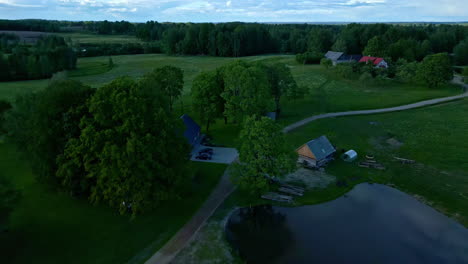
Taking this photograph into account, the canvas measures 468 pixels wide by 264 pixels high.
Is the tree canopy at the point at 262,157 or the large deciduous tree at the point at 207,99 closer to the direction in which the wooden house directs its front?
the tree canopy

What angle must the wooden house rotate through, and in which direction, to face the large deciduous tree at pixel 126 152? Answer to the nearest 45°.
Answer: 0° — it already faces it

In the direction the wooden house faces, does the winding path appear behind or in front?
in front

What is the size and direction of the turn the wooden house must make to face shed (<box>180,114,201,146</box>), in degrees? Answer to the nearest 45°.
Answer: approximately 45° to its right

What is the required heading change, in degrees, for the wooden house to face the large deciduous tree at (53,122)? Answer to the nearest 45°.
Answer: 0° — it already faces it

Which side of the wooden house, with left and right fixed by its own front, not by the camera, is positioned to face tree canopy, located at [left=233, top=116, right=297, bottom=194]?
front

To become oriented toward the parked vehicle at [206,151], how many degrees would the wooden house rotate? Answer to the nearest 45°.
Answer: approximately 45° to its right

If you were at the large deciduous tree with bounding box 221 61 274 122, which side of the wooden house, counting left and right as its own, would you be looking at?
right

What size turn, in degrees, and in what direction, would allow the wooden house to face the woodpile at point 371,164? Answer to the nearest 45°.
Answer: approximately 135° to its left

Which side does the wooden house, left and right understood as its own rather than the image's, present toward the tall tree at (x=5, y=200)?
front

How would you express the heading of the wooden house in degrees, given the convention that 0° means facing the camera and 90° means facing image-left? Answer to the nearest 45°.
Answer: approximately 45°
